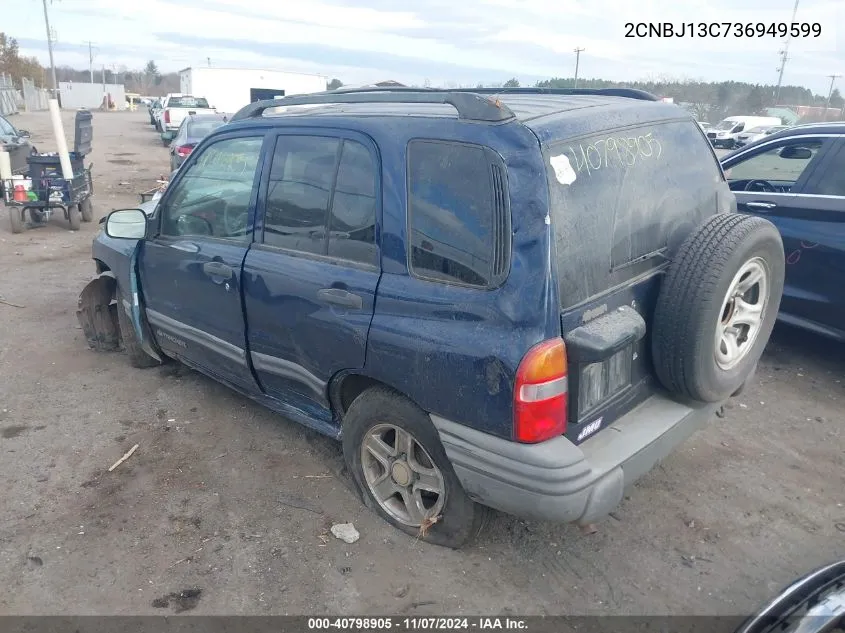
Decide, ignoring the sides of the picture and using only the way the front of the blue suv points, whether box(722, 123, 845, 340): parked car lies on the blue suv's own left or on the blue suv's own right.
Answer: on the blue suv's own right

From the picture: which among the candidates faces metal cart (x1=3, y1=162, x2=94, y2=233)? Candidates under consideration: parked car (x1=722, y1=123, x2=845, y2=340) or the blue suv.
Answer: the blue suv

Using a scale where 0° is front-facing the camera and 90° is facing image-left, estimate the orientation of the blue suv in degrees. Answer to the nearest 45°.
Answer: approximately 135°

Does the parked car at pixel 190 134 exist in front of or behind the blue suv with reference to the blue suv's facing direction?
in front

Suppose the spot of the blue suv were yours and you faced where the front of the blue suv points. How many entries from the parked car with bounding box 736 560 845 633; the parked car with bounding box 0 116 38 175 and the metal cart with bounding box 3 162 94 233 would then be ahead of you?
2
